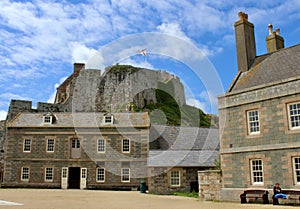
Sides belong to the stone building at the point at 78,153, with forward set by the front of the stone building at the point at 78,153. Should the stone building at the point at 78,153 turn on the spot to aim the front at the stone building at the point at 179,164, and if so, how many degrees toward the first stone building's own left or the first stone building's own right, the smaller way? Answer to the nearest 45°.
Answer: approximately 45° to the first stone building's own left

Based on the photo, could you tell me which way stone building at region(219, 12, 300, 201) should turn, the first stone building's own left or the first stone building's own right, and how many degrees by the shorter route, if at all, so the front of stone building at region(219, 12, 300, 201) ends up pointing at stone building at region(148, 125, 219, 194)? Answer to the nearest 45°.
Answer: approximately 90° to the first stone building's own right

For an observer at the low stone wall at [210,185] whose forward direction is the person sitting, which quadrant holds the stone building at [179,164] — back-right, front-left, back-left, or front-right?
back-left

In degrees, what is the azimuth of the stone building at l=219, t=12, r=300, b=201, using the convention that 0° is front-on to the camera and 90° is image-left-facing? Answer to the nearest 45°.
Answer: approximately 45°
